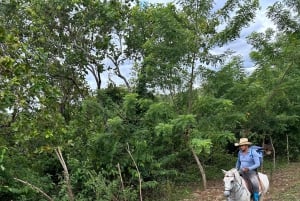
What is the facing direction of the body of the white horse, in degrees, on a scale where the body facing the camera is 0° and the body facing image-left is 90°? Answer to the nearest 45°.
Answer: approximately 45°

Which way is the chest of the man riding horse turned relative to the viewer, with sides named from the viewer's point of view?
facing the viewer and to the left of the viewer
